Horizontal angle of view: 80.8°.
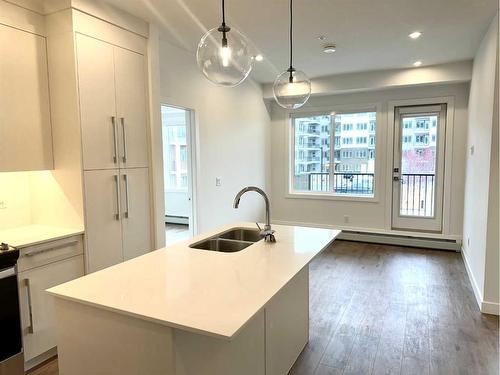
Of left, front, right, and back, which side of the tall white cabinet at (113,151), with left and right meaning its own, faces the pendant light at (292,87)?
front

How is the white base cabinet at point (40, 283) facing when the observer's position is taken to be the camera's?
facing the viewer and to the right of the viewer

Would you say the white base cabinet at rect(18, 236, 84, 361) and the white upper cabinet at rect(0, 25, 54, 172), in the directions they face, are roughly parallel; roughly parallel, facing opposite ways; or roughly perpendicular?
roughly parallel

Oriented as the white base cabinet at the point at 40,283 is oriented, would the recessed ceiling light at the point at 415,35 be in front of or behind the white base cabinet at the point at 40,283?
in front

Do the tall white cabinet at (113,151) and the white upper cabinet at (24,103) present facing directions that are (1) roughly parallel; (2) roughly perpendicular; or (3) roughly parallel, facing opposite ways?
roughly parallel

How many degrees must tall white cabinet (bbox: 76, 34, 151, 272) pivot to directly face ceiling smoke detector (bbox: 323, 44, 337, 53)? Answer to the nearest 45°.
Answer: approximately 45° to its left

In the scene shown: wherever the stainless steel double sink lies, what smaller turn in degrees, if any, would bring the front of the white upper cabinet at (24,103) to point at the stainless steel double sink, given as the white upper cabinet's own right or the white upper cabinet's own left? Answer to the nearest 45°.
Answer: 0° — it already faces it

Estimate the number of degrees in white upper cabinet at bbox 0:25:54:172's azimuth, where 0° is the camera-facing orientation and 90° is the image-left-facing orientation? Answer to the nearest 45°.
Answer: approximately 315°

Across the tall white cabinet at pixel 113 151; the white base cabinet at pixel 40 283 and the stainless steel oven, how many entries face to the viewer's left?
0

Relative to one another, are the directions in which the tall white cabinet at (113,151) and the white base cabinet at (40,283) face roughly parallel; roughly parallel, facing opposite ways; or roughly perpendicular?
roughly parallel

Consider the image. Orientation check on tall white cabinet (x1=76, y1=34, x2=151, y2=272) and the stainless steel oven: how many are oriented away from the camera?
0

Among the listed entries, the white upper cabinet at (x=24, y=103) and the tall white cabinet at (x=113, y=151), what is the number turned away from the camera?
0

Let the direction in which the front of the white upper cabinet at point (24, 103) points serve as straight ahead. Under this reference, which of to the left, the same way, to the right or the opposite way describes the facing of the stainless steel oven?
the same way

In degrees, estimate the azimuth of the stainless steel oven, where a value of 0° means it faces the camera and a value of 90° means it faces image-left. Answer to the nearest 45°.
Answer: approximately 315°

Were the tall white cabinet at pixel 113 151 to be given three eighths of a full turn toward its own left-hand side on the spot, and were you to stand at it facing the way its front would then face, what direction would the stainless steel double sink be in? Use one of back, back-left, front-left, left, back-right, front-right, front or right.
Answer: back-right
